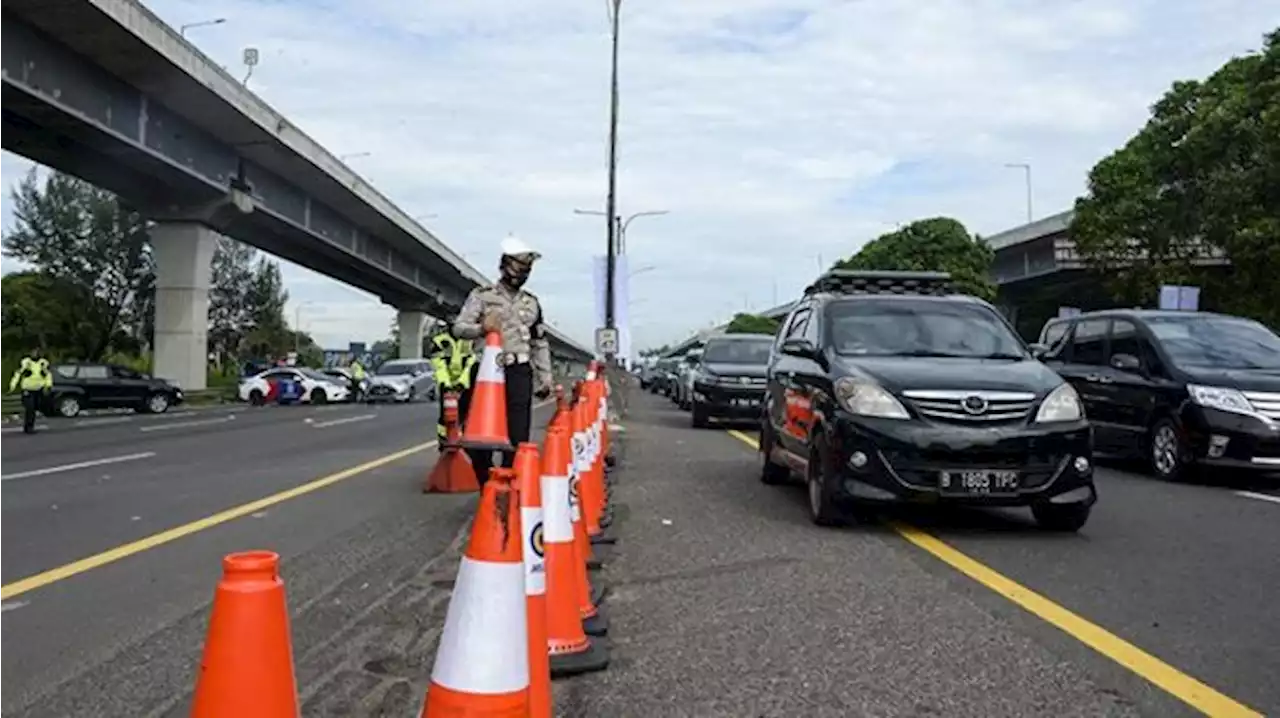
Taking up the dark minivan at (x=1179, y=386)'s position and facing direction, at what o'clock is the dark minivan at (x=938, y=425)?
the dark minivan at (x=938, y=425) is roughly at 2 o'clock from the dark minivan at (x=1179, y=386).

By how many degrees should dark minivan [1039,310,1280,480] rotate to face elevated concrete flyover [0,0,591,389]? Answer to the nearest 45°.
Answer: approximately 135° to its right

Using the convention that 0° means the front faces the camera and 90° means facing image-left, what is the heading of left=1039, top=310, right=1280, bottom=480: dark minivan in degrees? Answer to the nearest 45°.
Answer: approximately 315°

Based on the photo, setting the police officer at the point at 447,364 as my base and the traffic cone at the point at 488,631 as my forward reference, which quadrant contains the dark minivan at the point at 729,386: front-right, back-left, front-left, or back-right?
back-left

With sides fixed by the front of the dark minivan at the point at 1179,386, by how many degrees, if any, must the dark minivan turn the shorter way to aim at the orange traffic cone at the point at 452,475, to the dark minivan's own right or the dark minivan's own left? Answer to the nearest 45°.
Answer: approximately 90° to the dark minivan's own right

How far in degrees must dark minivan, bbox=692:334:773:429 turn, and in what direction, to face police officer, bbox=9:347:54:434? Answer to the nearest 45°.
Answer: approximately 90° to its right

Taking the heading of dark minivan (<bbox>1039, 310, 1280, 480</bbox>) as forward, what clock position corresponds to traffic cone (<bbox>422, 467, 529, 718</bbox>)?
The traffic cone is roughly at 2 o'clock from the dark minivan.

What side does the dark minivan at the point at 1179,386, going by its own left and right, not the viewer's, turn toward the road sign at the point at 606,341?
back

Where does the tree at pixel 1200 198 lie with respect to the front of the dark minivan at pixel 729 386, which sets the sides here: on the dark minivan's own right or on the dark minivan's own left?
on the dark minivan's own left

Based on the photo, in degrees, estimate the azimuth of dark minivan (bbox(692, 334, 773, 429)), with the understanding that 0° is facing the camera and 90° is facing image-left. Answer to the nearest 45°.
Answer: approximately 0°

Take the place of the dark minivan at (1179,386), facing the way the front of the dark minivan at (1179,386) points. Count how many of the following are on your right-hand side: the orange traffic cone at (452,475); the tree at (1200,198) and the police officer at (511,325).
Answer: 2
